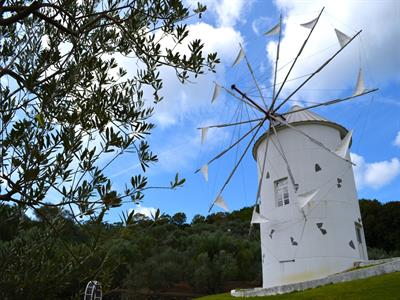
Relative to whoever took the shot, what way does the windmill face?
facing the viewer and to the left of the viewer
